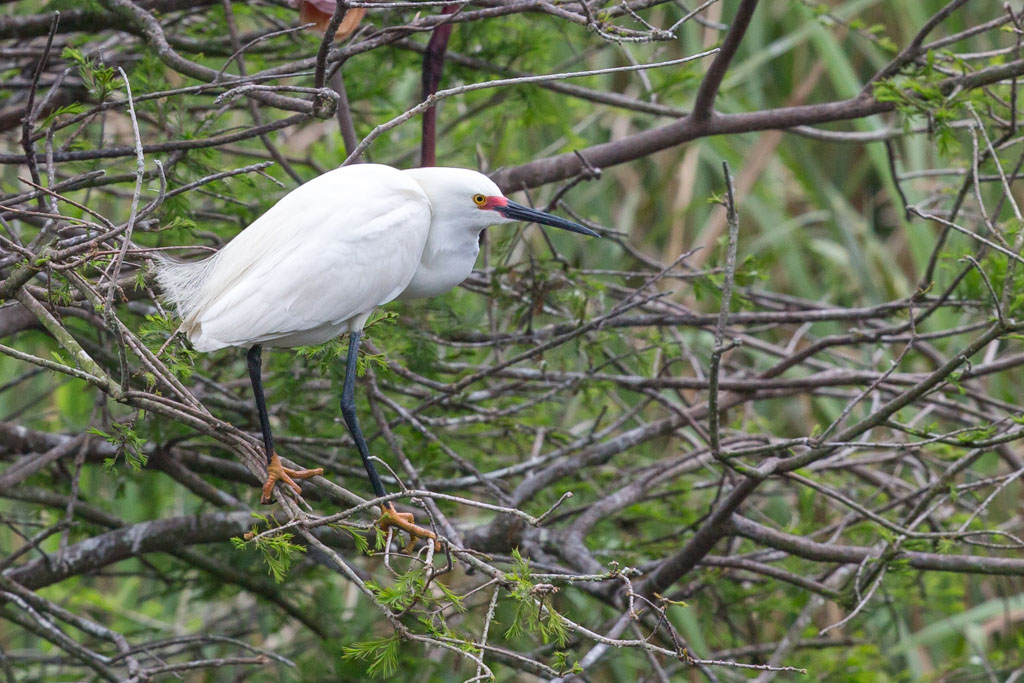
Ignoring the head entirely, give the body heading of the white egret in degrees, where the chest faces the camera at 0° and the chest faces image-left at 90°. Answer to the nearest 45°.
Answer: approximately 270°
